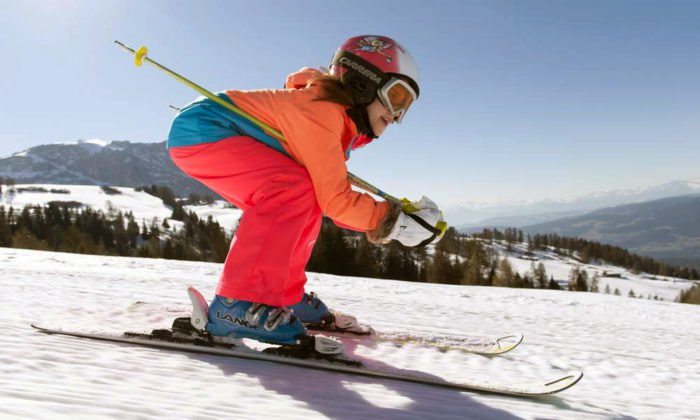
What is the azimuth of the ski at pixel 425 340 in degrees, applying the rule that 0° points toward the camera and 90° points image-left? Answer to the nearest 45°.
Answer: approximately 270°

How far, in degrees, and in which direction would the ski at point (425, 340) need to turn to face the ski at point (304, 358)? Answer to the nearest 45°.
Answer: approximately 135° to its right

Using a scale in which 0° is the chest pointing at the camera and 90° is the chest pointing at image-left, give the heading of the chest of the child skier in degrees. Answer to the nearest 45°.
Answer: approximately 270°
